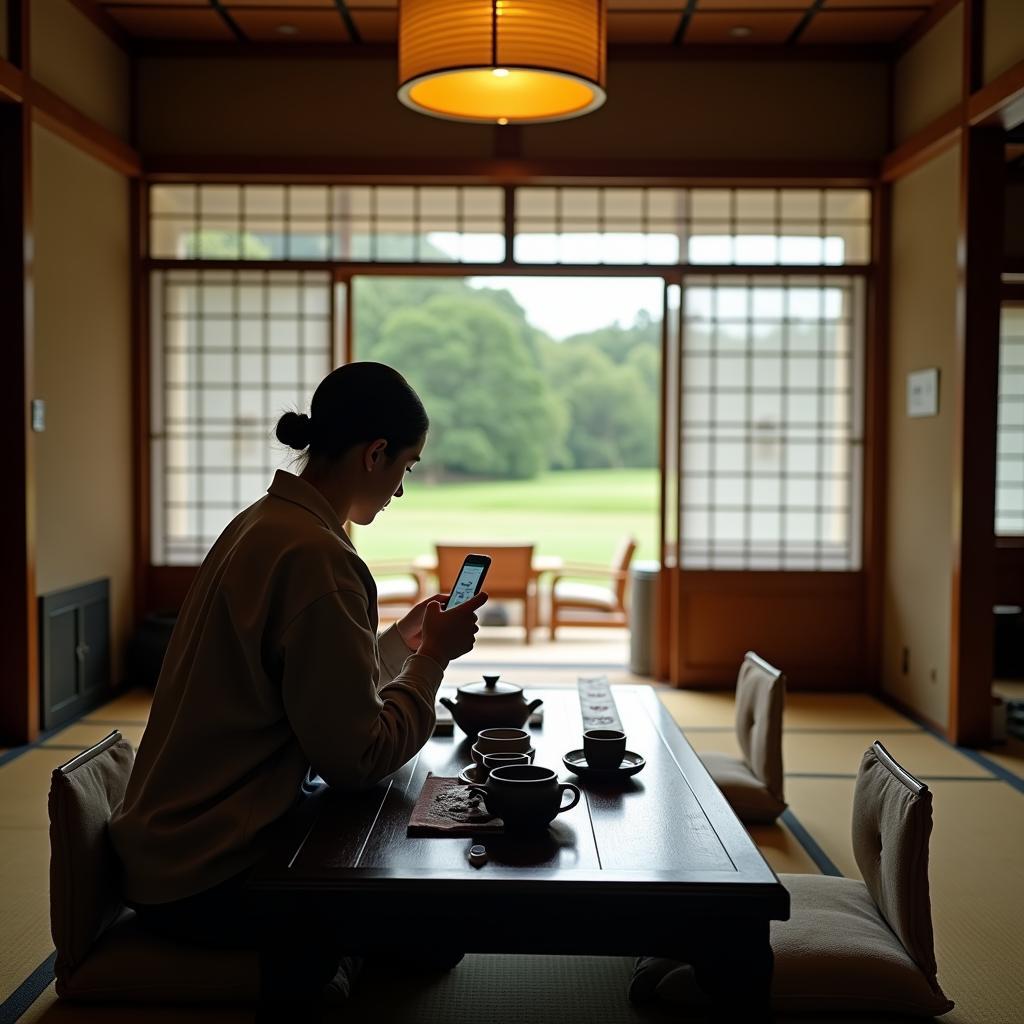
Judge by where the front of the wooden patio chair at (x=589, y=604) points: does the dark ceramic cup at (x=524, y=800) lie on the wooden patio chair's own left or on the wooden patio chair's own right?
on the wooden patio chair's own left

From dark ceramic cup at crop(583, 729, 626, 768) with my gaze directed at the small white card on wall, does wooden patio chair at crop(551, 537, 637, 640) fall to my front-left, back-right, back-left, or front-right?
front-left

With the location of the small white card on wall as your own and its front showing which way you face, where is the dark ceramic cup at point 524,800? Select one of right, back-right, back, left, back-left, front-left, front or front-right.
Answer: front-left

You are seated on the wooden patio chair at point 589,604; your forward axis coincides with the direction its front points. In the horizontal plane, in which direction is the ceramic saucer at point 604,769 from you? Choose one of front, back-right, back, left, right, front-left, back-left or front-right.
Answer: left

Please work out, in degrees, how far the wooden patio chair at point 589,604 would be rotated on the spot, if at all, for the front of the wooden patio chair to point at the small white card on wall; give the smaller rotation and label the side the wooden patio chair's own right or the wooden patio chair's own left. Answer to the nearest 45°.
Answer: approximately 135° to the wooden patio chair's own left

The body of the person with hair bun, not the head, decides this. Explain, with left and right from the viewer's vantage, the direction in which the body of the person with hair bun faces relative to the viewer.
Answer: facing away from the viewer and to the right of the viewer

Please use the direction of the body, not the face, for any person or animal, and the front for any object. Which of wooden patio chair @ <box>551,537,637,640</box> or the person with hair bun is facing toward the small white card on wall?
the person with hair bun

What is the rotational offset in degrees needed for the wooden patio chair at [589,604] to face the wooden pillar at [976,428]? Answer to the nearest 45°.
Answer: approximately 135° to its left

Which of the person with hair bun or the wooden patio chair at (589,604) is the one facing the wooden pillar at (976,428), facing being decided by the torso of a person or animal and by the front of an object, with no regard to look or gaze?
the person with hair bun

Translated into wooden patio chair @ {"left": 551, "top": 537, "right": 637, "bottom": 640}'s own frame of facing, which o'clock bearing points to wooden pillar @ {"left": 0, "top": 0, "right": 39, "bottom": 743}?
The wooden pillar is roughly at 10 o'clock from the wooden patio chair.

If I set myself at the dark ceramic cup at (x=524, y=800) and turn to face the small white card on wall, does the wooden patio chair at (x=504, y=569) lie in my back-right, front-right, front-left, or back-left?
front-left

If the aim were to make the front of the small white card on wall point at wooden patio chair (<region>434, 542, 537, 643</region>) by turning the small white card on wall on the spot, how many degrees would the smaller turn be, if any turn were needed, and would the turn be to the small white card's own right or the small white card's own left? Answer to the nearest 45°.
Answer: approximately 90° to the small white card's own right

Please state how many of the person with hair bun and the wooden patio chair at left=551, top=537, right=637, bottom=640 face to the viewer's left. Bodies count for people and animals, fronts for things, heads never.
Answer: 1

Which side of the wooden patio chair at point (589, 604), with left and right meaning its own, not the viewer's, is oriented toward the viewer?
left

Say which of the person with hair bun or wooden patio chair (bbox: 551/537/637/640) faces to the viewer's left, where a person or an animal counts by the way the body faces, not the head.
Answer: the wooden patio chair

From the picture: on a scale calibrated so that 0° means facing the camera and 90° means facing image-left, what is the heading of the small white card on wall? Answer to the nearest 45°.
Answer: approximately 45°
